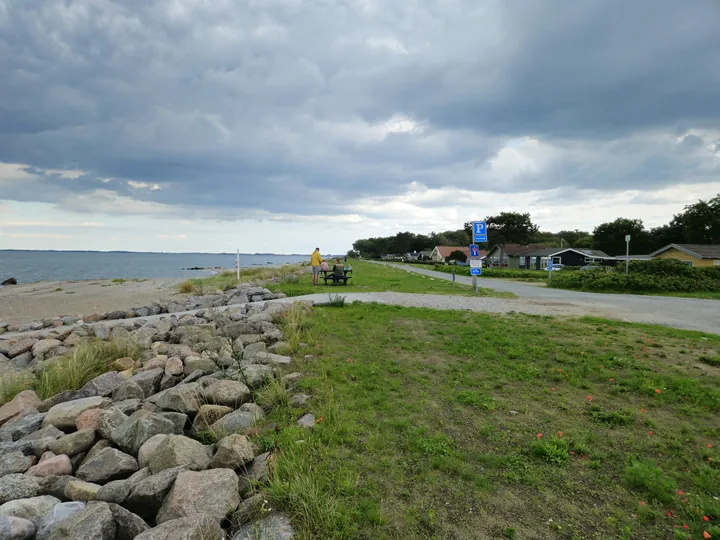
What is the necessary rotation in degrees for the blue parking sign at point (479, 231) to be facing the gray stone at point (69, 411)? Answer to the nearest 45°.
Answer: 0° — it already faces it

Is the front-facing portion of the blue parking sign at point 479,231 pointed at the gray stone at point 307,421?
yes

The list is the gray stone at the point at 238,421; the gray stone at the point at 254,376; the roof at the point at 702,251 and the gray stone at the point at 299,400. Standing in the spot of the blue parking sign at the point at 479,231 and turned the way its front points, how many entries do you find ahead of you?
3

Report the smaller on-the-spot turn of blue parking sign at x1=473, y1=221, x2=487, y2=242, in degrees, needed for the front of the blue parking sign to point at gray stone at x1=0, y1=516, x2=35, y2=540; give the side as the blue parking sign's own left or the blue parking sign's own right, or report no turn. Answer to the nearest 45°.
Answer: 0° — it already faces it

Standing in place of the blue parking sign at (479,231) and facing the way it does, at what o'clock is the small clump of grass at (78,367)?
The small clump of grass is roughly at 1 o'clock from the blue parking sign.

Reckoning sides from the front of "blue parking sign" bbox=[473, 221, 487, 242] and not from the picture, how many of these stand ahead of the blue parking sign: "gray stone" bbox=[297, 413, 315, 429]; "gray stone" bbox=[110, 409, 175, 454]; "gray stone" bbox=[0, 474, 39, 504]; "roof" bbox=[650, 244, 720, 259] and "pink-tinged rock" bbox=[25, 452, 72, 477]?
4

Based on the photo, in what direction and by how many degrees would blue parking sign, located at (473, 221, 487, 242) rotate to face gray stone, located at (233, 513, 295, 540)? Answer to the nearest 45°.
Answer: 0° — it already faces it

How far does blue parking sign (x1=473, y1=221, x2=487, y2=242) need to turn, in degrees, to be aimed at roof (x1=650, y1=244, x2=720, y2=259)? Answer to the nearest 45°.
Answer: approximately 135° to its left

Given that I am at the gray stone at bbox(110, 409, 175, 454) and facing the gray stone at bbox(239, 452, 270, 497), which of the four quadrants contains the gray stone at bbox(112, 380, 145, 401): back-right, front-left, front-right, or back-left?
back-left

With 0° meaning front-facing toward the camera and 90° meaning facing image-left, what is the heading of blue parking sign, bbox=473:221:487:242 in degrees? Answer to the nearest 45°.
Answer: approximately 0°

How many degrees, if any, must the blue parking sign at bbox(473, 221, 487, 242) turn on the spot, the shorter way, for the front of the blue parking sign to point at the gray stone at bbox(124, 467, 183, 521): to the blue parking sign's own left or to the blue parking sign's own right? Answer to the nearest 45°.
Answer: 0° — it already faces it

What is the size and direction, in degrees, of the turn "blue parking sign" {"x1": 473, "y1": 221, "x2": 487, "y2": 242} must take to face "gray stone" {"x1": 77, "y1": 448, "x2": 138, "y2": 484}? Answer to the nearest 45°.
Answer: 0° — it already faces it

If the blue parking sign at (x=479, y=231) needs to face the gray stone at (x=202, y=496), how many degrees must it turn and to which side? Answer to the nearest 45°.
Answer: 0° — it already faces it
